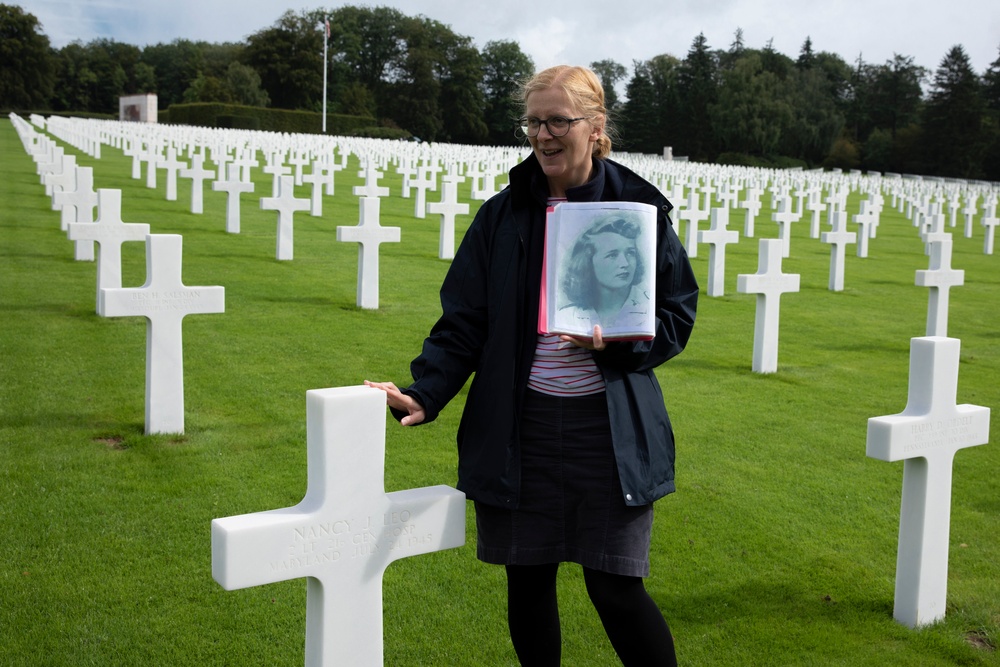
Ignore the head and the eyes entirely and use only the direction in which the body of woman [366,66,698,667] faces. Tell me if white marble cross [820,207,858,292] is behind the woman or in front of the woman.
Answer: behind

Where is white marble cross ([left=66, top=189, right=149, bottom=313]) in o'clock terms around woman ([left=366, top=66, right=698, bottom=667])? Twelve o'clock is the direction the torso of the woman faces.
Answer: The white marble cross is roughly at 5 o'clock from the woman.

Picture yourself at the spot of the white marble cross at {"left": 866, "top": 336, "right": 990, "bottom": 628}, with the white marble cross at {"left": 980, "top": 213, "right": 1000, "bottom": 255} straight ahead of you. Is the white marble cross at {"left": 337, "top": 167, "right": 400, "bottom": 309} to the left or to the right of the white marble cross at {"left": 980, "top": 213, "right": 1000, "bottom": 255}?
left

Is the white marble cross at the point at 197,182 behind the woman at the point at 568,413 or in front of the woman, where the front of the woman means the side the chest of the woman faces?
behind

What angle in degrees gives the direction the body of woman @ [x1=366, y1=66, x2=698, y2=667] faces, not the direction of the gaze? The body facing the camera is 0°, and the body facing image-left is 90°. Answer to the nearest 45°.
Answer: approximately 0°

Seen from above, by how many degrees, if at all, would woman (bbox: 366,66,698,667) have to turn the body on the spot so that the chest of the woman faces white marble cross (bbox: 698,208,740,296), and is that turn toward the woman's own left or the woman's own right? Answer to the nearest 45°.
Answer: approximately 180°

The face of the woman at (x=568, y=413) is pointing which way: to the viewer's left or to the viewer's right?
to the viewer's left

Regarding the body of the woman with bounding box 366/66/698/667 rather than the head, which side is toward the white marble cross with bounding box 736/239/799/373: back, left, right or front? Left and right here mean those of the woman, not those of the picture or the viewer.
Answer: back

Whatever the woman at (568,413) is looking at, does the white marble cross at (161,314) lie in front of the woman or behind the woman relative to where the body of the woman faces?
behind
